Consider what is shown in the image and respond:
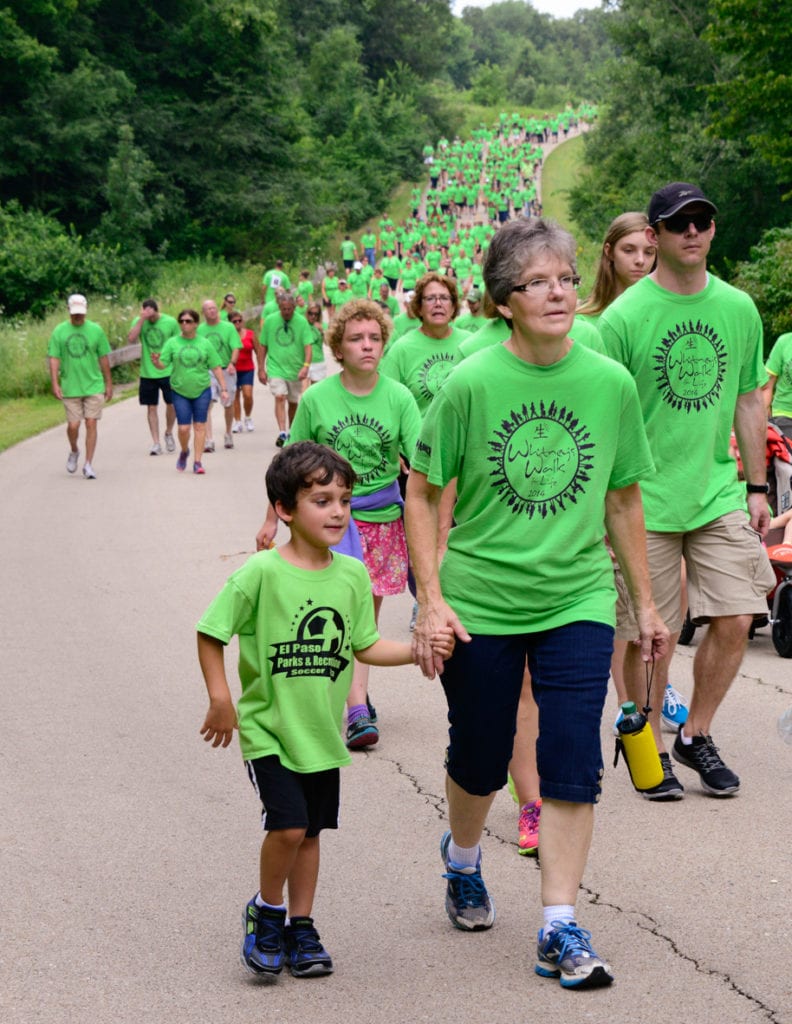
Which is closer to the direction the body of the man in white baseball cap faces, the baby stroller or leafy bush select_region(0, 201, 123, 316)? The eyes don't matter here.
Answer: the baby stroller

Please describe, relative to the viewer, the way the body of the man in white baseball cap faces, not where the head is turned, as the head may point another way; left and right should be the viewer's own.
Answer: facing the viewer

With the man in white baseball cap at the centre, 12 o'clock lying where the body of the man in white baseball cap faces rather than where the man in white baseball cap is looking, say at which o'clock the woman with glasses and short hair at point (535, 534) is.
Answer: The woman with glasses and short hair is roughly at 12 o'clock from the man in white baseball cap.

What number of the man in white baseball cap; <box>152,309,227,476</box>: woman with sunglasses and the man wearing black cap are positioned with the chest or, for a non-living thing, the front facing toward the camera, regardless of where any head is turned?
3

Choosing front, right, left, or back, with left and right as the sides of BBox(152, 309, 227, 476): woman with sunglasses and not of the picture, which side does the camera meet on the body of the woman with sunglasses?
front

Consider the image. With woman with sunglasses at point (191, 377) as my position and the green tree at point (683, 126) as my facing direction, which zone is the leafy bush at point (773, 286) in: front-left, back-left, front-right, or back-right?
front-right

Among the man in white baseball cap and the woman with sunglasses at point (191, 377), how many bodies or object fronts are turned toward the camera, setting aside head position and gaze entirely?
2

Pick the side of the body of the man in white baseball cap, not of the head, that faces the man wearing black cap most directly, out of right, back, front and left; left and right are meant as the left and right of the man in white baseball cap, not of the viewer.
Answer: front

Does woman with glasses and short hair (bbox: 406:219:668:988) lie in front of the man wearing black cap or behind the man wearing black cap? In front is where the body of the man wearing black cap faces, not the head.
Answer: in front

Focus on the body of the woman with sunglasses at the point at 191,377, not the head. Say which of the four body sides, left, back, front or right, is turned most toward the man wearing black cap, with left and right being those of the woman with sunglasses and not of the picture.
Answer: front

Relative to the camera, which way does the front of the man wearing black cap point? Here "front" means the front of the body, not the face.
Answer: toward the camera

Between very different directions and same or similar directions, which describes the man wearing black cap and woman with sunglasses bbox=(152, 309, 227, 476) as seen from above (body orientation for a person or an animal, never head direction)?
same or similar directions

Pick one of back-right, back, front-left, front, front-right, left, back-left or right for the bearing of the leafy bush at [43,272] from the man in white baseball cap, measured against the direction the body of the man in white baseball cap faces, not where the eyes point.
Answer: back

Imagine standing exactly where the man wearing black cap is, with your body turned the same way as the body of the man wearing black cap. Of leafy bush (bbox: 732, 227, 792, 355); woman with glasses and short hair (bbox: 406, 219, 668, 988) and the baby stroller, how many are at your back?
2
